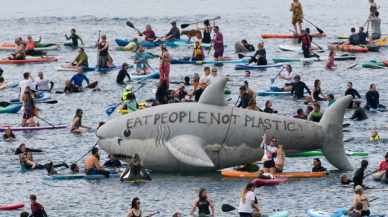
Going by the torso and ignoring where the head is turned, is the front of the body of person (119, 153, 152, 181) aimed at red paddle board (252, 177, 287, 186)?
no

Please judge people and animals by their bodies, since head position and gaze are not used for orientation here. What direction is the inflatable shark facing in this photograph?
to the viewer's left

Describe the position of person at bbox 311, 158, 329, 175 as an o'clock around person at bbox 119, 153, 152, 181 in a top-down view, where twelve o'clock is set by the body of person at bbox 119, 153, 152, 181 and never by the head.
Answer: person at bbox 311, 158, 329, 175 is roughly at 3 o'clock from person at bbox 119, 153, 152, 181.

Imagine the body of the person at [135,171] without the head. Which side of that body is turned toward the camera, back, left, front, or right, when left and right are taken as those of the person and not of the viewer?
back

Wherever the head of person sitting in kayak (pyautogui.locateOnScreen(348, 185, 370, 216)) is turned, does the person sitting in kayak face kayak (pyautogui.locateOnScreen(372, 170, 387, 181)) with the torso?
no
